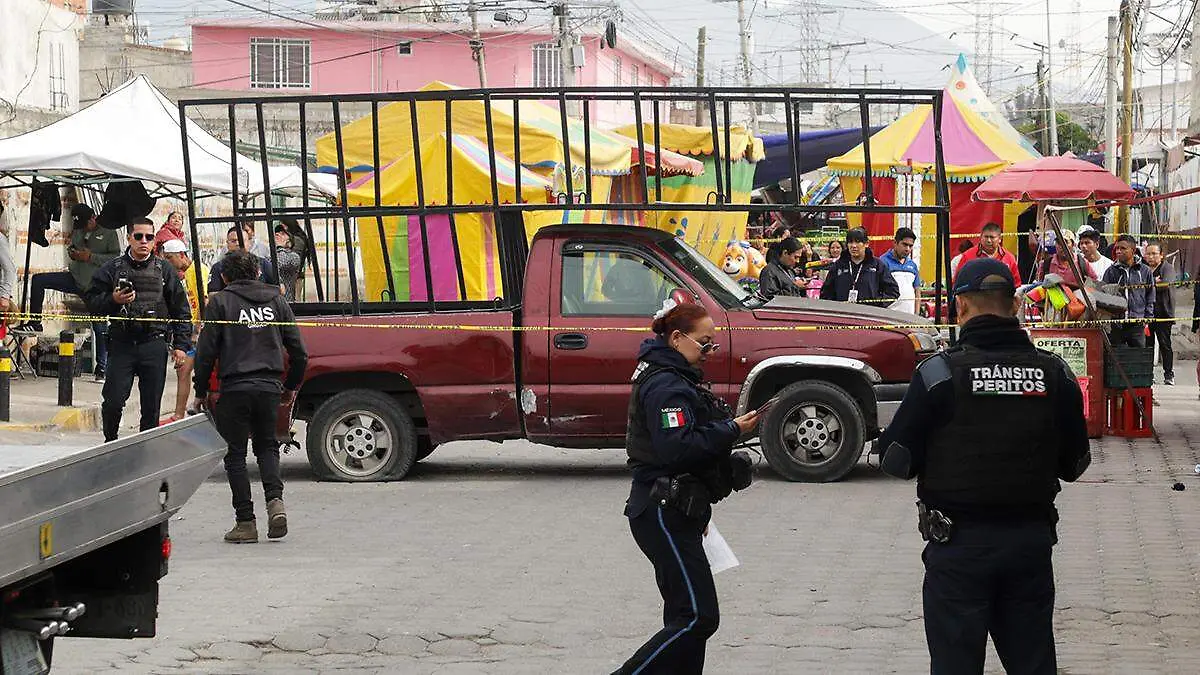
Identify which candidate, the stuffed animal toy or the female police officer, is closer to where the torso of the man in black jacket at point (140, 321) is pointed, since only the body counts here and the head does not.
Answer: the female police officer

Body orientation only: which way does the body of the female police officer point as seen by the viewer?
to the viewer's right

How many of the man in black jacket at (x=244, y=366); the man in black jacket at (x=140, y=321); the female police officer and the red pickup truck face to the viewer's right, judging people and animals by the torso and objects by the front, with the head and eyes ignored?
2

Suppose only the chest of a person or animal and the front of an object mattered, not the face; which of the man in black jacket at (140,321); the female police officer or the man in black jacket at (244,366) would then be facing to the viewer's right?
the female police officer

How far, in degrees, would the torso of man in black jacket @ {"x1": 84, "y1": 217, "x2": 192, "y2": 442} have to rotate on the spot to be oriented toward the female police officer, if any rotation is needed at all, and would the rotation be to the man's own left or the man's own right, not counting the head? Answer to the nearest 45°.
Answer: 0° — they already face them

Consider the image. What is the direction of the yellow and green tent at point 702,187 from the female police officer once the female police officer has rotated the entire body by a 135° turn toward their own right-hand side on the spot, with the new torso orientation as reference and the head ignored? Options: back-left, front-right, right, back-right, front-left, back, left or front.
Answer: back-right

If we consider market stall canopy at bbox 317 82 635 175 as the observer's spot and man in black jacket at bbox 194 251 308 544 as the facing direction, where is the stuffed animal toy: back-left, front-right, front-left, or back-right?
front-left

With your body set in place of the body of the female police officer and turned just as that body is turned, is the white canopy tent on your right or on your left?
on your left

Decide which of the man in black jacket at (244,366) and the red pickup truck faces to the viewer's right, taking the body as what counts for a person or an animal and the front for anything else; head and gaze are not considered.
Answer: the red pickup truck

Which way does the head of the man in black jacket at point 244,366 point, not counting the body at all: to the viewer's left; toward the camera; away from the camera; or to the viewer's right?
away from the camera

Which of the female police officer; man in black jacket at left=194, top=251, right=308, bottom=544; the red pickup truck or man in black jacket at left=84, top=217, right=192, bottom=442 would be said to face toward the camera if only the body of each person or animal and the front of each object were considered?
man in black jacket at left=84, top=217, right=192, bottom=442

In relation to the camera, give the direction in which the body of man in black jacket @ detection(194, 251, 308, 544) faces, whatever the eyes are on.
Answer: away from the camera

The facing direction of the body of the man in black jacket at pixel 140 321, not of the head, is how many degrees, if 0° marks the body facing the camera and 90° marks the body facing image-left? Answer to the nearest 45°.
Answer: approximately 0°

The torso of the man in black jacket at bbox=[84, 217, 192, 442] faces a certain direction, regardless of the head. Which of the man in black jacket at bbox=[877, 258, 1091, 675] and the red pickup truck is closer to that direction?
the man in black jacket

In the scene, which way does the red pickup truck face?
to the viewer's right

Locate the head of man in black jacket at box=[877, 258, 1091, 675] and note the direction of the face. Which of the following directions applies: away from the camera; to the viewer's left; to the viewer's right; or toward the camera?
away from the camera
